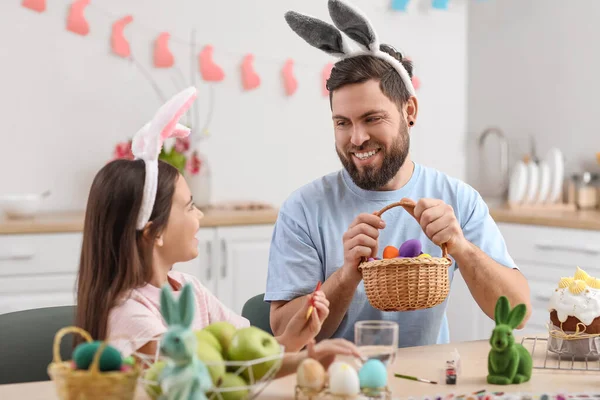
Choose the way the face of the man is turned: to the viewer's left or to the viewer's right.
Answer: to the viewer's left

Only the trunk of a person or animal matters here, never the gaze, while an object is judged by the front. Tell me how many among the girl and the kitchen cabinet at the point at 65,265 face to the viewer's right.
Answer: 1

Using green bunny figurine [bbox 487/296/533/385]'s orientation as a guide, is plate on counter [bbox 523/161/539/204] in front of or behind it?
behind

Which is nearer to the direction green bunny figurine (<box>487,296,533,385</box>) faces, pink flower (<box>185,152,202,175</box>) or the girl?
the girl

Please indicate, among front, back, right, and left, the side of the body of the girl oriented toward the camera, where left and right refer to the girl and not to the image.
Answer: right

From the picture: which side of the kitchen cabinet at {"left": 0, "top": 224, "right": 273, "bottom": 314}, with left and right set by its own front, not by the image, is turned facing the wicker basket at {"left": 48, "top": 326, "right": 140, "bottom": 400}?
front

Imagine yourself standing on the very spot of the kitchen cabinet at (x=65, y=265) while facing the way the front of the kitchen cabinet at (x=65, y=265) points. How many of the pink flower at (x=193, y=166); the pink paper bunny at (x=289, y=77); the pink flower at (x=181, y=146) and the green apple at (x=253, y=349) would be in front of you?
1

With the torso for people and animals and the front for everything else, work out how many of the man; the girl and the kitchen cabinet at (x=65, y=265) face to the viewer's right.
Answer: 1

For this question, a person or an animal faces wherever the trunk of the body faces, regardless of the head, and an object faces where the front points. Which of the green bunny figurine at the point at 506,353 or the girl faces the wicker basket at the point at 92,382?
the green bunny figurine

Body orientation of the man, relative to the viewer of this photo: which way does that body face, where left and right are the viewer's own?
facing the viewer

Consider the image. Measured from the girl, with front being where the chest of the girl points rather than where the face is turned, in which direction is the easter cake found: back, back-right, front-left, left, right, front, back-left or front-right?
front

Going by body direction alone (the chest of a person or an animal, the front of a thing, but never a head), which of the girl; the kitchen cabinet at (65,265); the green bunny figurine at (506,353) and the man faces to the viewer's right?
the girl

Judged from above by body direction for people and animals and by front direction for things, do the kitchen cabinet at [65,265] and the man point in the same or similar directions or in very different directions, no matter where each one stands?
same or similar directions

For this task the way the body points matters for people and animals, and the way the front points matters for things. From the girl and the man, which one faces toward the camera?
the man

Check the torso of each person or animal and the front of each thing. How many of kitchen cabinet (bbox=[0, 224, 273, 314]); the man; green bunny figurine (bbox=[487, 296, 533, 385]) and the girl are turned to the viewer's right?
1

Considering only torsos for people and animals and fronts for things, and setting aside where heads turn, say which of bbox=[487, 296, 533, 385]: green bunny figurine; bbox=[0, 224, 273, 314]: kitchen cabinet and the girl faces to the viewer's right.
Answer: the girl

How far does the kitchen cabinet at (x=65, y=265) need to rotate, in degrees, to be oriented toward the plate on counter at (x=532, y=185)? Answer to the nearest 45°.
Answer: approximately 90° to its left

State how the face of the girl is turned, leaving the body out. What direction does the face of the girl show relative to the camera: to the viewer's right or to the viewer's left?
to the viewer's right

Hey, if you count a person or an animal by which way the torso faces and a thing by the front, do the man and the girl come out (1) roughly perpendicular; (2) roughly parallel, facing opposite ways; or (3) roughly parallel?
roughly perpendicular

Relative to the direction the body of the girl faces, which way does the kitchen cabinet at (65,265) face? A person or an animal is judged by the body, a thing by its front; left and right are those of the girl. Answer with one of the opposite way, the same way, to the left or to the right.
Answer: to the right

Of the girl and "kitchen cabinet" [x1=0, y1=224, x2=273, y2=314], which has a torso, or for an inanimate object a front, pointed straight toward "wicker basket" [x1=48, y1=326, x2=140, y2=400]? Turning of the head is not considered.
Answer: the kitchen cabinet
